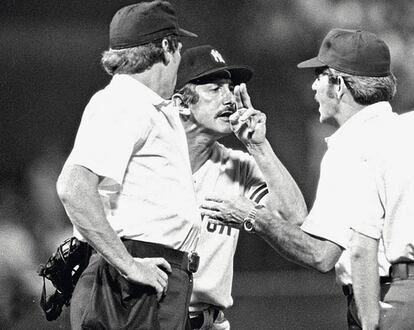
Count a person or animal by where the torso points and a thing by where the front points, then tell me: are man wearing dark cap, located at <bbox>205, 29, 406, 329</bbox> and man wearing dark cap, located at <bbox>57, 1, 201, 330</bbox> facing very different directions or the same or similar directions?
very different directions

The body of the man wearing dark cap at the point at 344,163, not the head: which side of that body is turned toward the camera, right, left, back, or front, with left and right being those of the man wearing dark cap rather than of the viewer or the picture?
left

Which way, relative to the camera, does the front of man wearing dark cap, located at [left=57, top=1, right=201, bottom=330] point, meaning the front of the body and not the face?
to the viewer's right

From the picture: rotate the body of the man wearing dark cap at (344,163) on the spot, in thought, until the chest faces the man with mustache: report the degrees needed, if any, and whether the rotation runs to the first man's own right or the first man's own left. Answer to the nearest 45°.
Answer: approximately 45° to the first man's own right

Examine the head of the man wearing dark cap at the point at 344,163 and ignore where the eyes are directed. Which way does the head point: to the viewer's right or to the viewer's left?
to the viewer's left

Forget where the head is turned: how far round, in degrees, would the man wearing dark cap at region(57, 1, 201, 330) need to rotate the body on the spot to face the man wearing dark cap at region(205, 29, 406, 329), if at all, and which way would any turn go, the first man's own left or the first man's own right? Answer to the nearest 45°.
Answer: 0° — they already face them

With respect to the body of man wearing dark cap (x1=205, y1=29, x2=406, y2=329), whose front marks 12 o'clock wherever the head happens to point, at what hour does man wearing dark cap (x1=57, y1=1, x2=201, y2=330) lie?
man wearing dark cap (x1=57, y1=1, x2=201, y2=330) is roughly at 11 o'clock from man wearing dark cap (x1=205, y1=29, x2=406, y2=329).

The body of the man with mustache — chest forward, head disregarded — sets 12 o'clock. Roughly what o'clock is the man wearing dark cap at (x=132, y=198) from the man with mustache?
The man wearing dark cap is roughly at 2 o'clock from the man with mustache.

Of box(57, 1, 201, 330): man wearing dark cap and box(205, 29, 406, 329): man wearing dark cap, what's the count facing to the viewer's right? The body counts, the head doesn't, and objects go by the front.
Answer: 1

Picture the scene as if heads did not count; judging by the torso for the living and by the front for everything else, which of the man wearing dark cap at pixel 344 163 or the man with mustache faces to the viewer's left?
the man wearing dark cap
